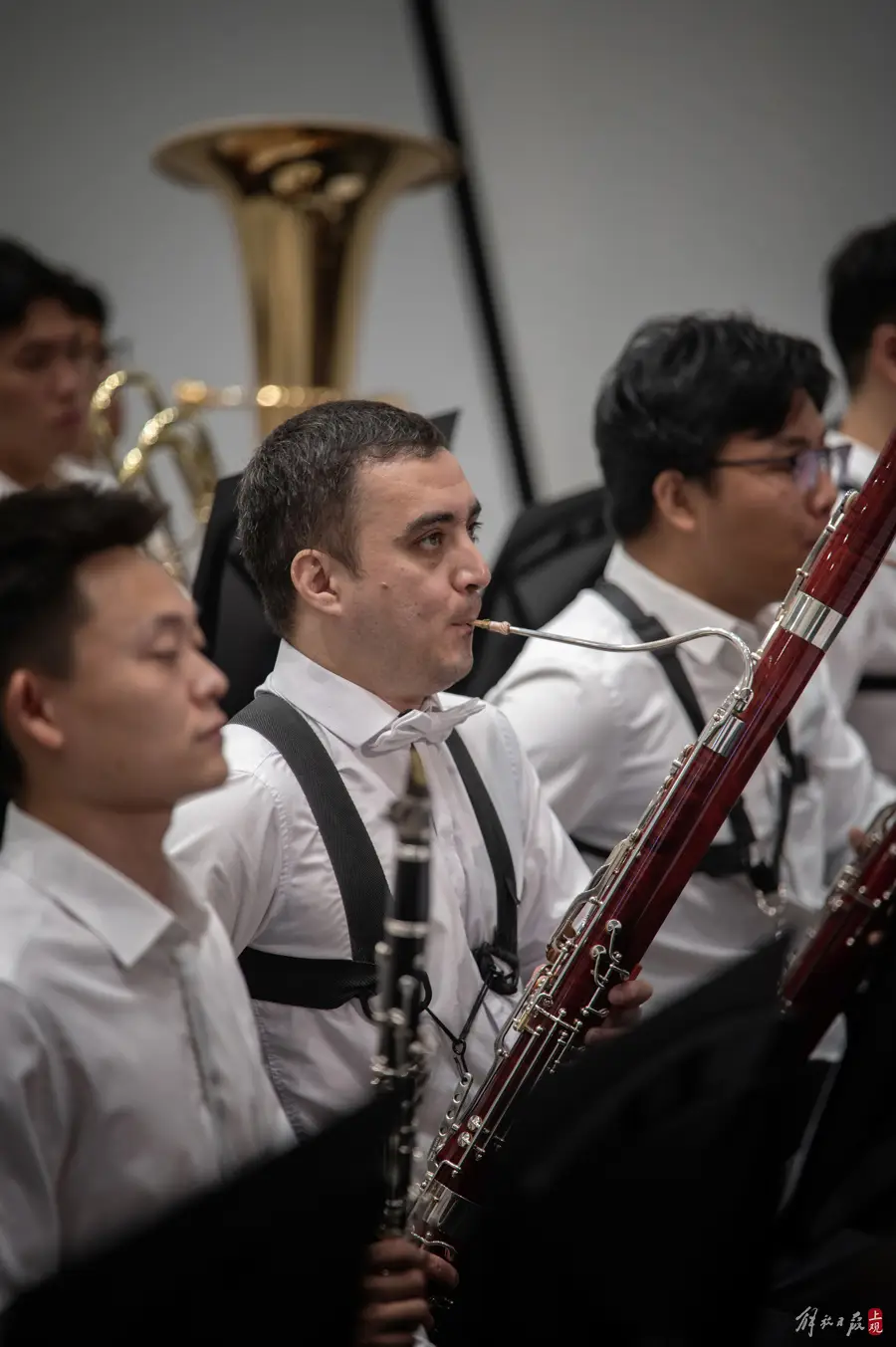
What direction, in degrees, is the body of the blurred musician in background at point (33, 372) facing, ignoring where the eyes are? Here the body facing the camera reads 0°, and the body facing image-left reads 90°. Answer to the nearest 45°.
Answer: approximately 315°

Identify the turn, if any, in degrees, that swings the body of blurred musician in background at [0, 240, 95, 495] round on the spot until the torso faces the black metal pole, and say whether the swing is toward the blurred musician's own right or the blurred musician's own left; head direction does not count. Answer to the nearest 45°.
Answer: approximately 90° to the blurred musician's own left

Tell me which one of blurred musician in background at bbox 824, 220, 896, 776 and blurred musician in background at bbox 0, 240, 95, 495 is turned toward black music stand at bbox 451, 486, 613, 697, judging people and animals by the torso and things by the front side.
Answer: blurred musician in background at bbox 0, 240, 95, 495

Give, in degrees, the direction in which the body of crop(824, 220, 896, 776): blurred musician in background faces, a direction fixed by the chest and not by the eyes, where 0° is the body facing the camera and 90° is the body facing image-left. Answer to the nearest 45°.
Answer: approximately 270°

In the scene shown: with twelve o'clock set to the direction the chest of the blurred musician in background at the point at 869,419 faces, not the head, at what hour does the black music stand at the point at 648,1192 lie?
The black music stand is roughly at 3 o'clock from the blurred musician in background.

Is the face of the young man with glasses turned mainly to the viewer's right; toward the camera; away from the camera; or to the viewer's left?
to the viewer's right
